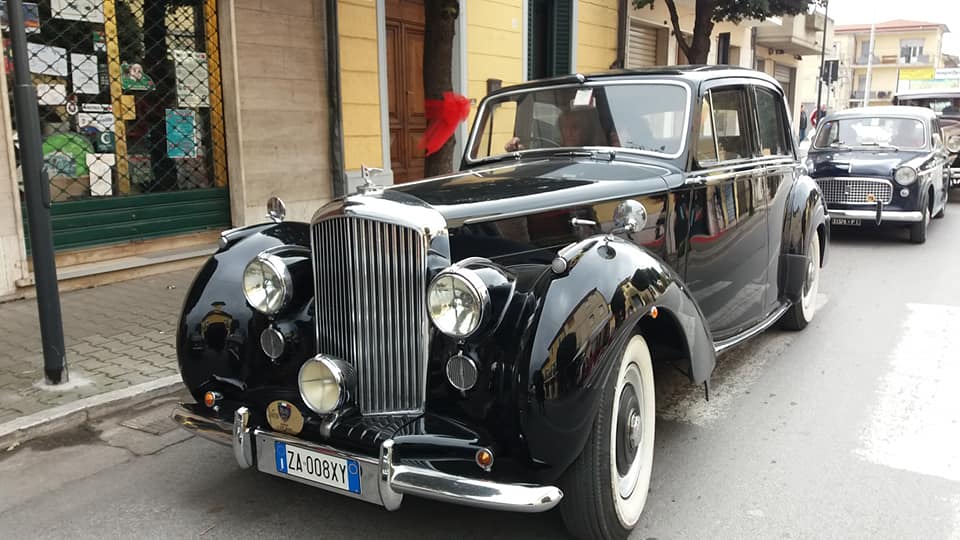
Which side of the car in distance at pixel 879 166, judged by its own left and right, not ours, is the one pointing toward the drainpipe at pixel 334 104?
front

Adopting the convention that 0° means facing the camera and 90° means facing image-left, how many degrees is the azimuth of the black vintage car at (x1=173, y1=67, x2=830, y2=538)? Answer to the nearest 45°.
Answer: approximately 45°

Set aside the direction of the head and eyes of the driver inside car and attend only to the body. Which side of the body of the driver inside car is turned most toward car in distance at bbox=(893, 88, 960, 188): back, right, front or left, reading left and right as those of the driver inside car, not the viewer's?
back

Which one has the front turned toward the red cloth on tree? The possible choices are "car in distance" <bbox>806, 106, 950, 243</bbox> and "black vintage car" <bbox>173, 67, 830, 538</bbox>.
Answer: the car in distance

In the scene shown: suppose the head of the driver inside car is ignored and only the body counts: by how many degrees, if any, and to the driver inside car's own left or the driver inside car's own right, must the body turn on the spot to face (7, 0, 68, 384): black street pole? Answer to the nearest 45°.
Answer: approximately 45° to the driver inside car's own right

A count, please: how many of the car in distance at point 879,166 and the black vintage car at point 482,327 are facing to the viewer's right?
0

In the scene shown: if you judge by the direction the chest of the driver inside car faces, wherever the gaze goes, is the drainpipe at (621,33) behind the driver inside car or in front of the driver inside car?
behind

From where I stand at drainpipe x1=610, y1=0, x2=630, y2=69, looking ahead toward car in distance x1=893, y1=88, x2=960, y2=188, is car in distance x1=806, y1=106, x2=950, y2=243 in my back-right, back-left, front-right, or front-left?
front-right

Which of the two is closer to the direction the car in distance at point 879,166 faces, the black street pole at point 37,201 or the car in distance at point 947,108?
the black street pole

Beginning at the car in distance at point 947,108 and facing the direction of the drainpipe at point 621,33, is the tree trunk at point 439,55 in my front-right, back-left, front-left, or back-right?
front-left

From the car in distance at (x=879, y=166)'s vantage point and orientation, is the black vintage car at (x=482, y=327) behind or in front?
in front

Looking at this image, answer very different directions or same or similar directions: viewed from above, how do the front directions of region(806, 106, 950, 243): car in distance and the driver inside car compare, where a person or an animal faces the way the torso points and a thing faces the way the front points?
same or similar directions

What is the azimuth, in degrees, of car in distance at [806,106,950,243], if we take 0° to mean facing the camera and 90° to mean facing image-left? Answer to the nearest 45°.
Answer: approximately 45°

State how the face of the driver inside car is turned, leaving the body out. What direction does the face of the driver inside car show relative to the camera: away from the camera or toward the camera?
toward the camera
